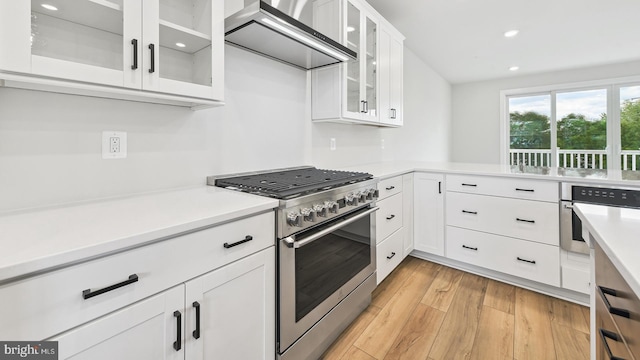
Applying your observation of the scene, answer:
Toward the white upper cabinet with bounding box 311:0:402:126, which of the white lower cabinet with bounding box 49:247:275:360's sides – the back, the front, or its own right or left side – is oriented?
left

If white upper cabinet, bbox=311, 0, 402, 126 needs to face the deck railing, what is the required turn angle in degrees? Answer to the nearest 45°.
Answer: approximately 90° to its left

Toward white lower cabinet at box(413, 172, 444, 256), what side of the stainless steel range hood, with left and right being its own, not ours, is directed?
left

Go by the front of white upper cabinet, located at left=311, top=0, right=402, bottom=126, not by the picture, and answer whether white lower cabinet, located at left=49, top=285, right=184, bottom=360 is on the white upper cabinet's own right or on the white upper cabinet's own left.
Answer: on the white upper cabinet's own right

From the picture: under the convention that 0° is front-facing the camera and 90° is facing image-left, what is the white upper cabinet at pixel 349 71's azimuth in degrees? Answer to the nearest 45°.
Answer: approximately 315°
